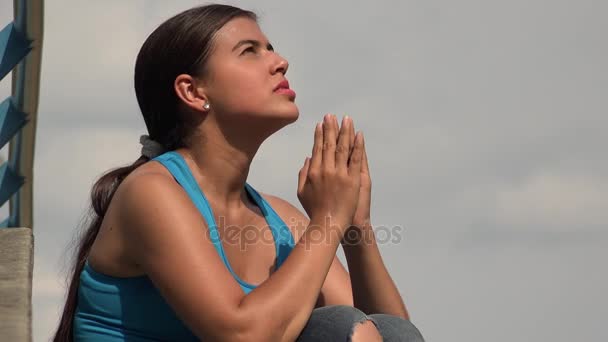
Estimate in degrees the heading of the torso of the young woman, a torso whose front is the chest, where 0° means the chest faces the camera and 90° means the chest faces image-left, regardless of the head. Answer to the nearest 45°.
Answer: approximately 315°
